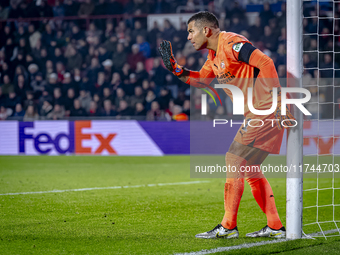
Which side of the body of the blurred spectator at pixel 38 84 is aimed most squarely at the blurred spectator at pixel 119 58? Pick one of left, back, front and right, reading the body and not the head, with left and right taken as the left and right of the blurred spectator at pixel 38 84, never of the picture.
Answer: left

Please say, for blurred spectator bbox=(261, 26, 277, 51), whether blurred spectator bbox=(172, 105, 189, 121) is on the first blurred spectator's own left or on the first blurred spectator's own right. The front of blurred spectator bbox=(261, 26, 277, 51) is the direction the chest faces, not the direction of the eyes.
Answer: on the first blurred spectator's own right

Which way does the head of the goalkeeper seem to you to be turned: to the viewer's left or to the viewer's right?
to the viewer's left

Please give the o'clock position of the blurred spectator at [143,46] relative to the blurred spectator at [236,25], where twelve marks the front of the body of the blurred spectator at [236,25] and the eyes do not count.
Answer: the blurred spectator at [143,46] is roughly at 3 o'clock from the blurred spectator at [236,25].

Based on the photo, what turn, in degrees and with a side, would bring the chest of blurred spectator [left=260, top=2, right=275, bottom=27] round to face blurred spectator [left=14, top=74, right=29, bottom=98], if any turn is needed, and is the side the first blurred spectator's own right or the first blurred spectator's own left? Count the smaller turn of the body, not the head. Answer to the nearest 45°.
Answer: approximately 90° to the first blurred spectator's own right

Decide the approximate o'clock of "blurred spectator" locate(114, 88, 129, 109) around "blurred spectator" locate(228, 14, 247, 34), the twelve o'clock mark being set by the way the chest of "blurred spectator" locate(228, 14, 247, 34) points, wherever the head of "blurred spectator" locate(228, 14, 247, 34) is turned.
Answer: "blurred spectator" locate(114, 88, 129, 109) is roughly at 2 o'clock from "blurred spectator" locate(228, 14, 247, 34).

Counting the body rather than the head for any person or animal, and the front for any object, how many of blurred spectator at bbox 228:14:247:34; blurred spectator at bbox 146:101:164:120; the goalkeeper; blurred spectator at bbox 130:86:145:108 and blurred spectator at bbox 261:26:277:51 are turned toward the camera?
4

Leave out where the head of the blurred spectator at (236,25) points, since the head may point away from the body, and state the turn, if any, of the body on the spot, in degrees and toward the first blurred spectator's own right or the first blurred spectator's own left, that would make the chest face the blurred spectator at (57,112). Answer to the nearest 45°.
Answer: approximately 90° to the first blurred spectator's own right

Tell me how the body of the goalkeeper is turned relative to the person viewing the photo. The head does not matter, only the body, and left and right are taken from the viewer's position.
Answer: facing to the left of the viewer

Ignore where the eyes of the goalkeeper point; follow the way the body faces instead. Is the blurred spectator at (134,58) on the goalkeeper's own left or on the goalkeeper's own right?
on the goalkeeper's own right
